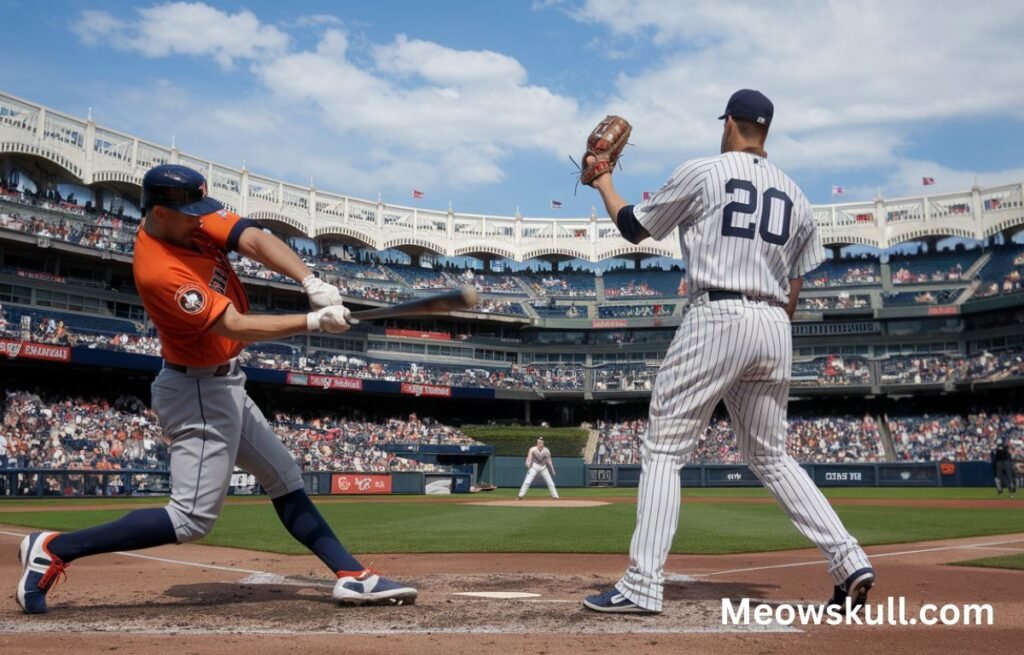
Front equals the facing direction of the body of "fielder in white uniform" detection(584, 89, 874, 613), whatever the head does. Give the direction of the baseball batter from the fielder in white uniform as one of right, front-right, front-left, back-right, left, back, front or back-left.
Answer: front-left

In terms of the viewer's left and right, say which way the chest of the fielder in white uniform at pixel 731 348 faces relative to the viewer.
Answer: facing away from the viewer and to the left of the viewer

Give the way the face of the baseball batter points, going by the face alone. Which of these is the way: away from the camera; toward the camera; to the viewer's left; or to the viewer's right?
to the viewer's right
